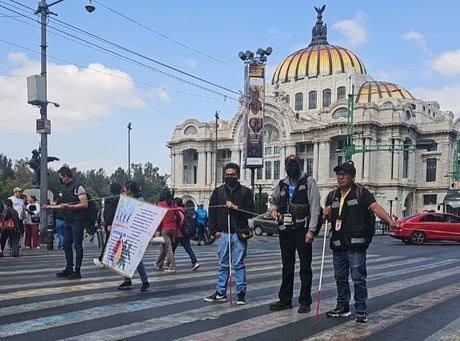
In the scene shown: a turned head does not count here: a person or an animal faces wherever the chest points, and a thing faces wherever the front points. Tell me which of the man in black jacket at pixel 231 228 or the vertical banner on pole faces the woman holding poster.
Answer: the vertical banner on pole

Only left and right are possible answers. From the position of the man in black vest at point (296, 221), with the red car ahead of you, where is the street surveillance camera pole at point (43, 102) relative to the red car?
left

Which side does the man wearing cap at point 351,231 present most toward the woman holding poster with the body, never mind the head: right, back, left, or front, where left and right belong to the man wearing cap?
right

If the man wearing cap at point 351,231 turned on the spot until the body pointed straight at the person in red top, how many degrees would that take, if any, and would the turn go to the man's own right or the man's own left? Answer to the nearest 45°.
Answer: approximately 90° to the man's own right

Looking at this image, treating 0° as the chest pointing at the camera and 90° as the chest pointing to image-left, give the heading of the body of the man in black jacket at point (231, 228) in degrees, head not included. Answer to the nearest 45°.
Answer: approximately 0°

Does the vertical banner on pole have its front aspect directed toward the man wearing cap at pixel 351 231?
yes

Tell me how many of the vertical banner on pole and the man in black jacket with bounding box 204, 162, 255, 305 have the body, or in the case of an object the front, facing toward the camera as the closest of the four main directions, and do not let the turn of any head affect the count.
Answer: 2
